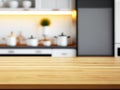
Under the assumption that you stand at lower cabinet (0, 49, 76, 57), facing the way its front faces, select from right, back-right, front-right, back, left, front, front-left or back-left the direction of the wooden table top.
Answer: front

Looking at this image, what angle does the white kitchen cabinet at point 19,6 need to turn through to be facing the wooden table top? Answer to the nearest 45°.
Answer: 0° — it already faces it

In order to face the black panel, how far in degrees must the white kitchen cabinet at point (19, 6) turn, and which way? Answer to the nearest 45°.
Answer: approximately 45° to its left

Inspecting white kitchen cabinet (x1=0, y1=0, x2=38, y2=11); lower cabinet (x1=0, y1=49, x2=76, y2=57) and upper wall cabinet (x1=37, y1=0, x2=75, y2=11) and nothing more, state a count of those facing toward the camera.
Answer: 3

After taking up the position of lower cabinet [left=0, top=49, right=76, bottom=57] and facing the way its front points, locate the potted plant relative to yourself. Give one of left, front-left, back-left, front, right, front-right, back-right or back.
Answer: back

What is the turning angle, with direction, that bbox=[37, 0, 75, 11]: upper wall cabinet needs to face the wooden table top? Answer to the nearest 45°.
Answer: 0° — it already faces it

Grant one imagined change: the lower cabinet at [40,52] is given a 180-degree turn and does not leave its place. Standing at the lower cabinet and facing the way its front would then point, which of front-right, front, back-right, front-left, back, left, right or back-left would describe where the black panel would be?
right

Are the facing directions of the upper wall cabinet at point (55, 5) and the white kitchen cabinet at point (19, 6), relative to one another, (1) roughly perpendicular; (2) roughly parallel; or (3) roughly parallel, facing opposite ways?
roughly parallel

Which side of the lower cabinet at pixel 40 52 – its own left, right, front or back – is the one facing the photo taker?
front

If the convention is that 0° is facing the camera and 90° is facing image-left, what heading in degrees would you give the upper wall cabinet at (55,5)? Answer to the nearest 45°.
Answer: approximately 0°
